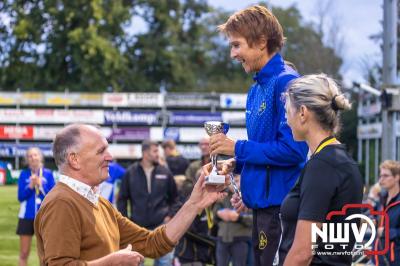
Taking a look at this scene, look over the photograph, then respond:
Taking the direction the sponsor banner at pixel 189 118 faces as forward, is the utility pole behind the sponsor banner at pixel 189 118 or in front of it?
in front

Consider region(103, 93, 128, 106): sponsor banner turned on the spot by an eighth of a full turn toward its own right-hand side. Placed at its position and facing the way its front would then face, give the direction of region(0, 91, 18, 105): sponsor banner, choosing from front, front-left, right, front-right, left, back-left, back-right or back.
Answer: front-right

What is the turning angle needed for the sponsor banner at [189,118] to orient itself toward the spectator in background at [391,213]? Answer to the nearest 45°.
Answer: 0° — it already faces them

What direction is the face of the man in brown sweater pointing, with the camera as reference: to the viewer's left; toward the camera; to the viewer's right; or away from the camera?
to the viewer's right

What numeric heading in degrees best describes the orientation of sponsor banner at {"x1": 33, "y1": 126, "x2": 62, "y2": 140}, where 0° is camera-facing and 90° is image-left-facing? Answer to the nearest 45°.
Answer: approximately 0°

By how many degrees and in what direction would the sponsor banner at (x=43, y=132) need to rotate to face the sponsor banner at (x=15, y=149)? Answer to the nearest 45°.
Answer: approximately 90° to its right

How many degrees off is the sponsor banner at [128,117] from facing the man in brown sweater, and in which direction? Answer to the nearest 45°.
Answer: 0° — it already faces them

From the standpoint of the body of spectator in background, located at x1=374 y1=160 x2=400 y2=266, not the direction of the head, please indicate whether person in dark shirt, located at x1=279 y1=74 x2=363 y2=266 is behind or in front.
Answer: in front

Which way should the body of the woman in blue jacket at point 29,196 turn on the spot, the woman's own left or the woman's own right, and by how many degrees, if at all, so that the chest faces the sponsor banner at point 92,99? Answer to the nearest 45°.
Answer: approximately 180°

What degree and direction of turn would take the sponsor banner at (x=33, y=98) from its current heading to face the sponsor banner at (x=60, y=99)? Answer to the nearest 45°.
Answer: approximately 90° to its left

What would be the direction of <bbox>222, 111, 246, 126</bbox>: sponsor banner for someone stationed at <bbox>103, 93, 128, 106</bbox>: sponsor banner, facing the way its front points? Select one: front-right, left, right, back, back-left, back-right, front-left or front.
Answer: left

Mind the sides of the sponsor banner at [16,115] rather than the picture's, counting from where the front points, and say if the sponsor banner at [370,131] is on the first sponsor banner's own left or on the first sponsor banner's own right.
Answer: on the first sponsor banner's own left

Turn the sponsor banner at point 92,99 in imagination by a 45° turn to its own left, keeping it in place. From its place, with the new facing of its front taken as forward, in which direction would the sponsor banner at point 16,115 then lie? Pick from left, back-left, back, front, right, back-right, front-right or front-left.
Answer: back-right
